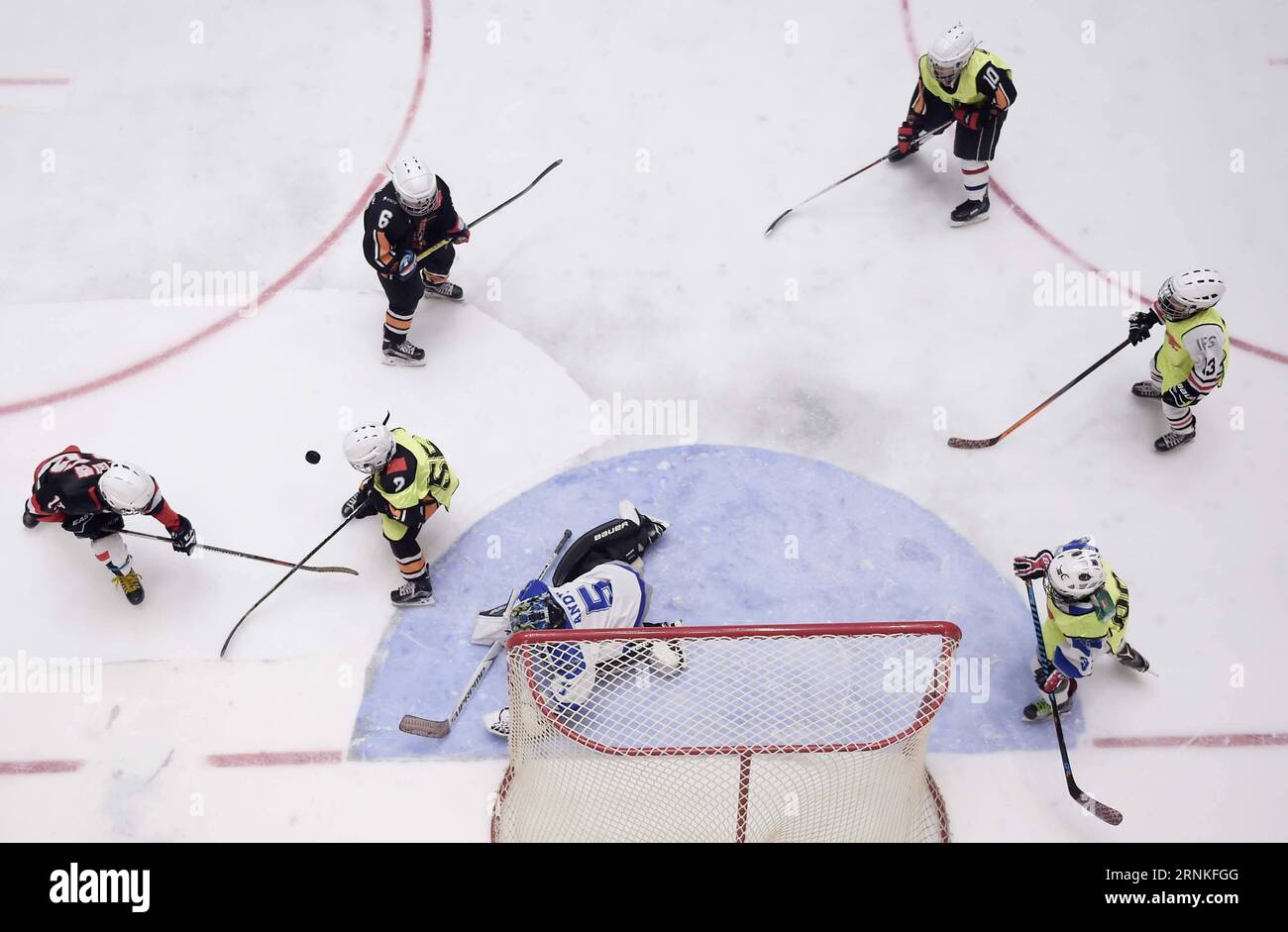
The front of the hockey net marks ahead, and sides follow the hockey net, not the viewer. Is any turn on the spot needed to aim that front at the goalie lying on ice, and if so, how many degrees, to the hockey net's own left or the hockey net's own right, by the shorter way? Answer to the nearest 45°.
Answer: approximately 45° to the hockey net's own left

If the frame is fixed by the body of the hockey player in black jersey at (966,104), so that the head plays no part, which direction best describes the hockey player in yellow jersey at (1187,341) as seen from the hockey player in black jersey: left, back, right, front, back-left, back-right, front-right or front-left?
left

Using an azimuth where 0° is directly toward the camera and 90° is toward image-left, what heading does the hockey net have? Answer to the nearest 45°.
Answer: approximately 180°

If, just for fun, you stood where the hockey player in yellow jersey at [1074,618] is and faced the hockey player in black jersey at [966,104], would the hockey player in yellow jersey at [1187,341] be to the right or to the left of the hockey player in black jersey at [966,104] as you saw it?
right

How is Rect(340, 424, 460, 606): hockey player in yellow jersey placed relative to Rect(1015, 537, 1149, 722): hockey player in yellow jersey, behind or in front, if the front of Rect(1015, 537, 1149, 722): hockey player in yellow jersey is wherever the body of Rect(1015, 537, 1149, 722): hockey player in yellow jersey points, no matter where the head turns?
in front

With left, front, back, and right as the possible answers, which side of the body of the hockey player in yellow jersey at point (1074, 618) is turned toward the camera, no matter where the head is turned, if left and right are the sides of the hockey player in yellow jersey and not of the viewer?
left

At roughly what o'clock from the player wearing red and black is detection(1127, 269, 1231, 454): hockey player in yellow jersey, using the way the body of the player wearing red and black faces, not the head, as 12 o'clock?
The hockey player in yellow jersey is roughly at 11 o'clock from the player wearing red and black.

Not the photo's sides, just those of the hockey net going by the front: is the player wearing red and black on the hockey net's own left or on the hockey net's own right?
on the hockey net's own left

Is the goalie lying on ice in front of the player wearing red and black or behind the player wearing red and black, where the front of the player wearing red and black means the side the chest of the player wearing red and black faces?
in front

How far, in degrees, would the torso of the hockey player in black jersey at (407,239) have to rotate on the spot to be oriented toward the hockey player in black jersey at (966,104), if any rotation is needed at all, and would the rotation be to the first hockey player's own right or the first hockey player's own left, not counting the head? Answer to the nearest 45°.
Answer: approximately 45° to the first hockey player's own left
